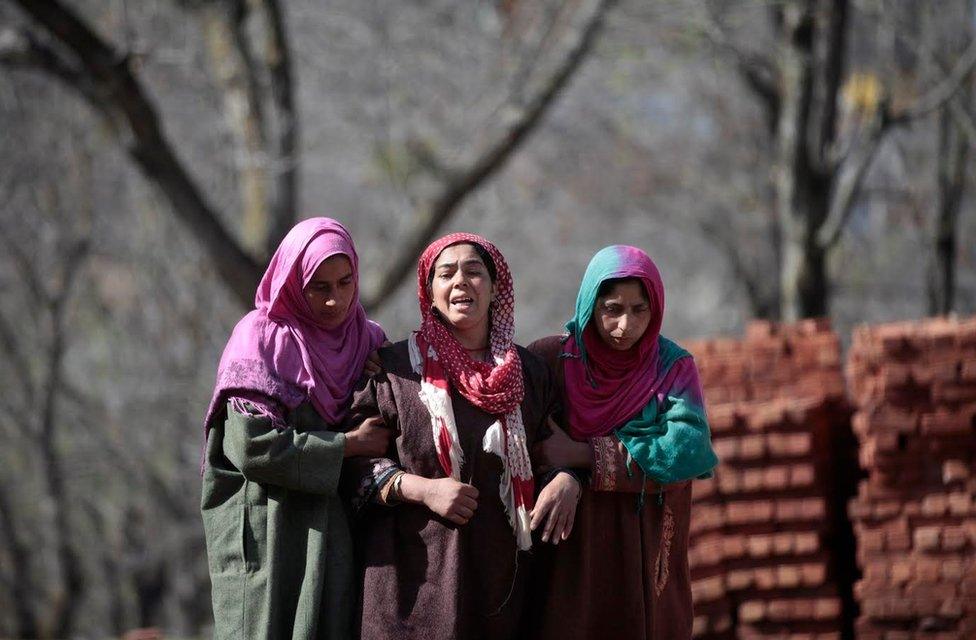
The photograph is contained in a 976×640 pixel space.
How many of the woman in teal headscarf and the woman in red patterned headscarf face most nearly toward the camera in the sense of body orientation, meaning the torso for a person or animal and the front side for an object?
2

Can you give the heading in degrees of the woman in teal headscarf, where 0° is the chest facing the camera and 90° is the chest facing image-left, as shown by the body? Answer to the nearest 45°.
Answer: approximately 0°

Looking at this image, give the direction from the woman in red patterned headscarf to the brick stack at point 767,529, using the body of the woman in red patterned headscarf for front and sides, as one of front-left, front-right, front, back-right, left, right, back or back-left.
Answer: back-left

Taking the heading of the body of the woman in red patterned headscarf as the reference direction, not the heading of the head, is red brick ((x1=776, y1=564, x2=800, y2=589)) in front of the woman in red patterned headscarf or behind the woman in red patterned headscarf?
behind

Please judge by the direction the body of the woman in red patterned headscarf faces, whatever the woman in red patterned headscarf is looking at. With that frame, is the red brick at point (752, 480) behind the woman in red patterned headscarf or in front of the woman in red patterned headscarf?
behind

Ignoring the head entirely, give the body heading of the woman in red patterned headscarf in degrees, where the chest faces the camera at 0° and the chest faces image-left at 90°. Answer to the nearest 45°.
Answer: approximately 0°

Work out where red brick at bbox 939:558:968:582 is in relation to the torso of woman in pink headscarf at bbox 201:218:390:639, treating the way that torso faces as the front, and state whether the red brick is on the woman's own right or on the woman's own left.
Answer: on the woman's own left

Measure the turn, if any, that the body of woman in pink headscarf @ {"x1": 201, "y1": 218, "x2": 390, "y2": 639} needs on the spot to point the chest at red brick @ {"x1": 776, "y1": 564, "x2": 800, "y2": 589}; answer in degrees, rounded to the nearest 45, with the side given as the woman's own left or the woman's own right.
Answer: approximately 90° to the woman's own left

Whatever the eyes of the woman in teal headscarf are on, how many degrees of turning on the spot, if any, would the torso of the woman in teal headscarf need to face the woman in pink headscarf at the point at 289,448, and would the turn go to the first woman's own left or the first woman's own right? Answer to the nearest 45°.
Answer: approximately 90° to the first woman's own right

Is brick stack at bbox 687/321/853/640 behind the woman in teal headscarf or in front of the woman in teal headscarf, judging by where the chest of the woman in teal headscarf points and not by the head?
behind

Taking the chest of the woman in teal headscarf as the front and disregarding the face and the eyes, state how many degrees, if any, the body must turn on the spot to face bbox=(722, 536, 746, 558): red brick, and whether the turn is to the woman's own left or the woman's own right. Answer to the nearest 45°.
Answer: approximately 180°
